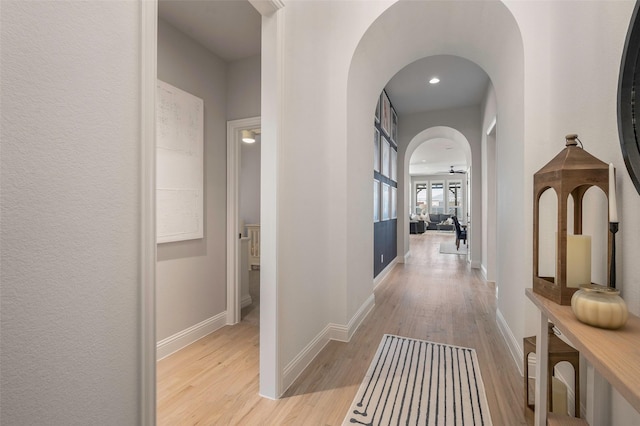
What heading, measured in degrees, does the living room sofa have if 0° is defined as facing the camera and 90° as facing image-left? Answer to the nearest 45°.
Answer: approximately 0°

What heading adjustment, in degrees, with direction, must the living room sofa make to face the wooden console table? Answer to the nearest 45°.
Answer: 0° — it already faces it

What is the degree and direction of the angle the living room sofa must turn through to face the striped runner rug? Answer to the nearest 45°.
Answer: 0° — it already faces it
